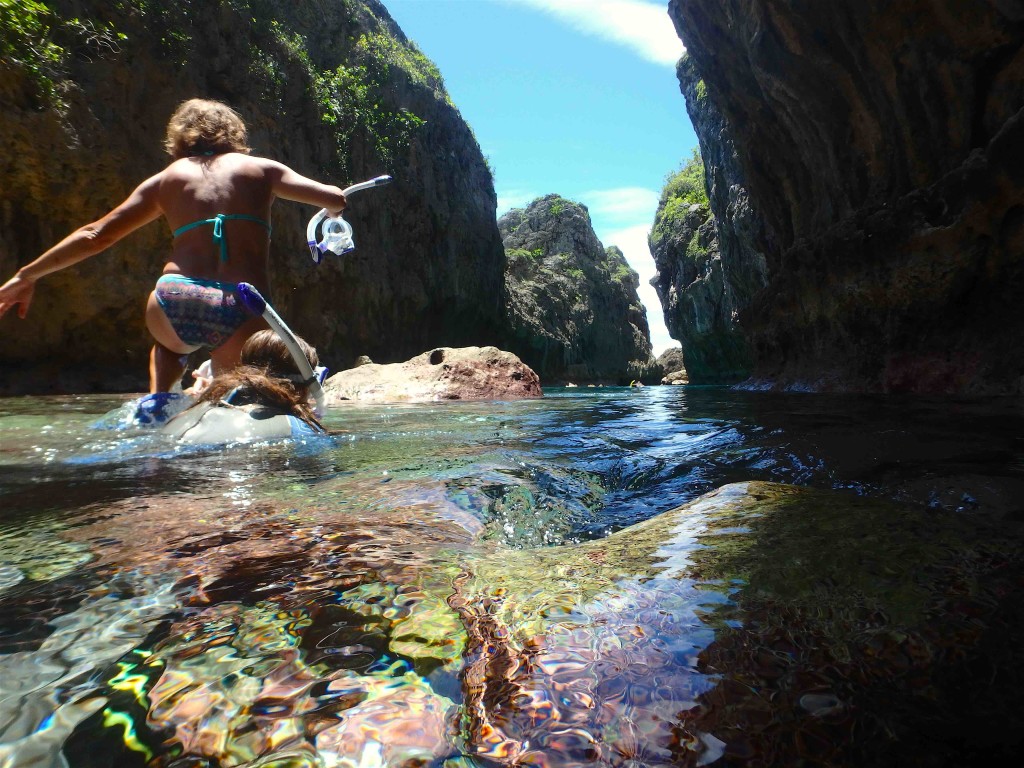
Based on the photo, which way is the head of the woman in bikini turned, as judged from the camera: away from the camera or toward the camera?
away from the camera

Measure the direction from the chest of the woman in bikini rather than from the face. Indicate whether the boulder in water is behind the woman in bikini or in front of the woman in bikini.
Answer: in front

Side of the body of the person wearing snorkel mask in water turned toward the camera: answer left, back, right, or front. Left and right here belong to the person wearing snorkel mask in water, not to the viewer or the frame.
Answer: back

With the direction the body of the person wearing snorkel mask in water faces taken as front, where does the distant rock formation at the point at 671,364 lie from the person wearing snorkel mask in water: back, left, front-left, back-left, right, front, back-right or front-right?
front-right

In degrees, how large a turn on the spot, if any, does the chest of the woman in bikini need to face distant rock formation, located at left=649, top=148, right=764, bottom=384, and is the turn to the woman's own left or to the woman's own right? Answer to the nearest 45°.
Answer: approximately 45° to the woman's own right

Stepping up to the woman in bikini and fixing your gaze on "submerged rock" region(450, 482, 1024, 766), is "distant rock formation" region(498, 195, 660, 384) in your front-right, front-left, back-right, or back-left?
back-left

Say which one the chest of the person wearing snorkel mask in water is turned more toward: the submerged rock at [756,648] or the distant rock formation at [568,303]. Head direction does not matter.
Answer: the distant rock formation

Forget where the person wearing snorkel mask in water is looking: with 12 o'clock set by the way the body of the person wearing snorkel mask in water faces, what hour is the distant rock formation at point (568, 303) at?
The distant rock formation is roughly at 1 o'clock from the person wearing snorkel mask in water.

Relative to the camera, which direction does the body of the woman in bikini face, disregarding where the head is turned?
away from the camera

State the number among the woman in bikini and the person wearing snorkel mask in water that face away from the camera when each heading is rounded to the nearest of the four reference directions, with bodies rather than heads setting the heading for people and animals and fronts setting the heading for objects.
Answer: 2

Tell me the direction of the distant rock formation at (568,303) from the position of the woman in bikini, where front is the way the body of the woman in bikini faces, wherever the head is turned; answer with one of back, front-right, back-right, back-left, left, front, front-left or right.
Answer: front-right

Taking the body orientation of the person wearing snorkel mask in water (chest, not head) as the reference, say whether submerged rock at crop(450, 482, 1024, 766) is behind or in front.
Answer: behind
